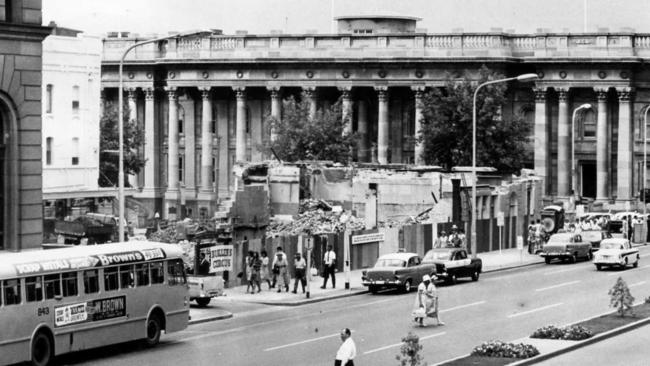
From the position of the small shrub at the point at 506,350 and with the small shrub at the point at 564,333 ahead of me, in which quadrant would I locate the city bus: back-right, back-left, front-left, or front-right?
back-left

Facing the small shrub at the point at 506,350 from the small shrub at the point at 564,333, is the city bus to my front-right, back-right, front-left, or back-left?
front-right

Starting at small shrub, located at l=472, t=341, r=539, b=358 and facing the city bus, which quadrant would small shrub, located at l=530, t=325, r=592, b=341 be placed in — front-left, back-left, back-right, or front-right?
back-right

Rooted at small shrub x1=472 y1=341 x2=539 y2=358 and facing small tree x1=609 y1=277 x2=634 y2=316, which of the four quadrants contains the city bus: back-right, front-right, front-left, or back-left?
back-left

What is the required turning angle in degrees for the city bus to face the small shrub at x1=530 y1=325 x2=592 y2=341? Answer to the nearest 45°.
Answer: approximately 45° to its right

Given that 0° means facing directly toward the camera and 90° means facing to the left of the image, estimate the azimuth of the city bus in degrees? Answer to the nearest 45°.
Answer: approximately 225°
